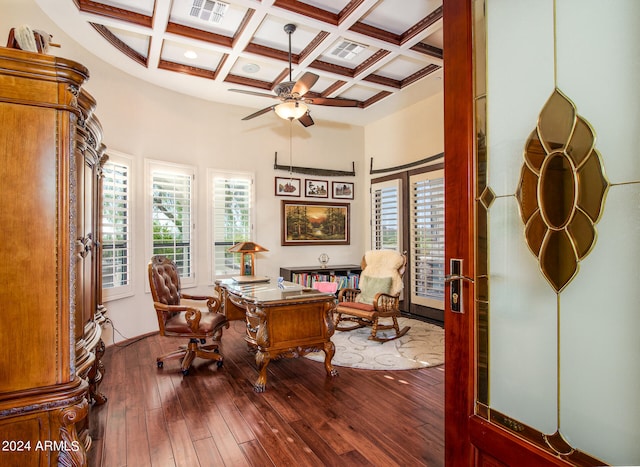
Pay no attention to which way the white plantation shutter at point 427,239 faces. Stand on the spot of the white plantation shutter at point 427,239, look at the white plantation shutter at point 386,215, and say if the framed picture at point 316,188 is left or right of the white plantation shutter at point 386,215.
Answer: left

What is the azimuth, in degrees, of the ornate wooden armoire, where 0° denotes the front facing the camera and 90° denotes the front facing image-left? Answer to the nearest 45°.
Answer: approximately 270°

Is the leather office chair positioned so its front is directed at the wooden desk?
yes

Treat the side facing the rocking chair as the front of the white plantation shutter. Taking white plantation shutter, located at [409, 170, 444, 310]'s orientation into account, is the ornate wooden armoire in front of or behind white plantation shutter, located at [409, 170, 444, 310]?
in front

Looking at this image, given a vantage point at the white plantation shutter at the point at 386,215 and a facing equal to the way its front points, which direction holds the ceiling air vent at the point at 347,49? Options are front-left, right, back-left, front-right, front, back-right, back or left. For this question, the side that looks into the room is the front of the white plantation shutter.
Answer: front-left

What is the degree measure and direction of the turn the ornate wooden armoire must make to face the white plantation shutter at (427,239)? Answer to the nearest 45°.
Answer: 0° — it already faces it

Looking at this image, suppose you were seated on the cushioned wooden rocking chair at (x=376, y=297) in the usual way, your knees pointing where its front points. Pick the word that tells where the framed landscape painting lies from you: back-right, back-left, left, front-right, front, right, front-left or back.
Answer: right

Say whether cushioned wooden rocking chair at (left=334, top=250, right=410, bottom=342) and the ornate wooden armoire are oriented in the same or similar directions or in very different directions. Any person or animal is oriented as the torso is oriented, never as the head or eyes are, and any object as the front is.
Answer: very different directions

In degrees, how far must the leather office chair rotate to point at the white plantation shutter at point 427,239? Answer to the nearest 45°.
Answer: approximately 45° to its left

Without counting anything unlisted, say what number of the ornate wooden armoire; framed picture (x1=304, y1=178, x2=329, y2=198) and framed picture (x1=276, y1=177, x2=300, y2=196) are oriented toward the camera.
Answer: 2

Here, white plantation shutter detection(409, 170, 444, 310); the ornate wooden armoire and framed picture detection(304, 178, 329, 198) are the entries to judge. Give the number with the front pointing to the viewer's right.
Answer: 1

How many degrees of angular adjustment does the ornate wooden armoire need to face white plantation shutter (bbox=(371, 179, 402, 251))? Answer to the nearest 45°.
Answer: approximately 45° to its left
